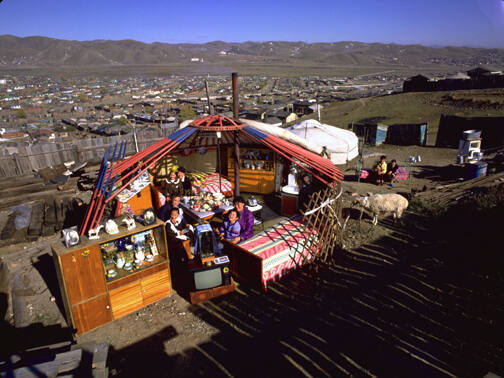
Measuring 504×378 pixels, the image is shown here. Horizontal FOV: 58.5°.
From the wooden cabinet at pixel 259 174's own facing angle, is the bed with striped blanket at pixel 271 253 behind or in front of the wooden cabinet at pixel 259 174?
in front

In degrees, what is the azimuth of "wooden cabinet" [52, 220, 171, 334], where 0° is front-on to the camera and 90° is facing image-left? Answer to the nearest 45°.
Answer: approximately 315°

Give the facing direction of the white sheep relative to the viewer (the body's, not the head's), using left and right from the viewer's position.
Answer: facing to the left of the viewer

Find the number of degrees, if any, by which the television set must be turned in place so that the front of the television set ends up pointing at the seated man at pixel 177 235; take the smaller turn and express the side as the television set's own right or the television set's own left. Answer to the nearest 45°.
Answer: approximately 135° to the television set's own right

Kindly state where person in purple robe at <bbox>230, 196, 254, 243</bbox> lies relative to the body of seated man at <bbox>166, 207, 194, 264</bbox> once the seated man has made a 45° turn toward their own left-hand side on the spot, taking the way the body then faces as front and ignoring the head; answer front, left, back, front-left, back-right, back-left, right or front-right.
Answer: front

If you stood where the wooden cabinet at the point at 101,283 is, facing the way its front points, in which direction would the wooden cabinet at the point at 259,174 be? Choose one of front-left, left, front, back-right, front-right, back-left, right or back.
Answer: left

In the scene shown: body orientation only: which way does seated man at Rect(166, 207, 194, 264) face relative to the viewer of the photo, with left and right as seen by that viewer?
facing the viewer and to the right of the viewer

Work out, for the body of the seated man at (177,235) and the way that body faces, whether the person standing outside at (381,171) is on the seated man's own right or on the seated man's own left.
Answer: on the seated man's own left

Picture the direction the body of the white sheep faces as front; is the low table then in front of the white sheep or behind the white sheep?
in front

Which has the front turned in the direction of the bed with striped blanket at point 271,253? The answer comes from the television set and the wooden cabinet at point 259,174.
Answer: the wooden cabinet

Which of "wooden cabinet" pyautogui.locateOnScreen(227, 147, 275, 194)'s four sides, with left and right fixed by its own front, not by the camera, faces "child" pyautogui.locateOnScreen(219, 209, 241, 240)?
front

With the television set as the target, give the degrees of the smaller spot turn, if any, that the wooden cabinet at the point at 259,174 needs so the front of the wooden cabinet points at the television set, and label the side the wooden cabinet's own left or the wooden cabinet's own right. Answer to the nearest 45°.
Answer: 0° — it already faces it
